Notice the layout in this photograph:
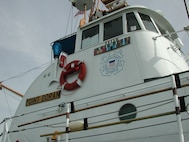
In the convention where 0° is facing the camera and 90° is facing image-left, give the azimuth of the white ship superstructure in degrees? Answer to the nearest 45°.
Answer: approximately 315°
